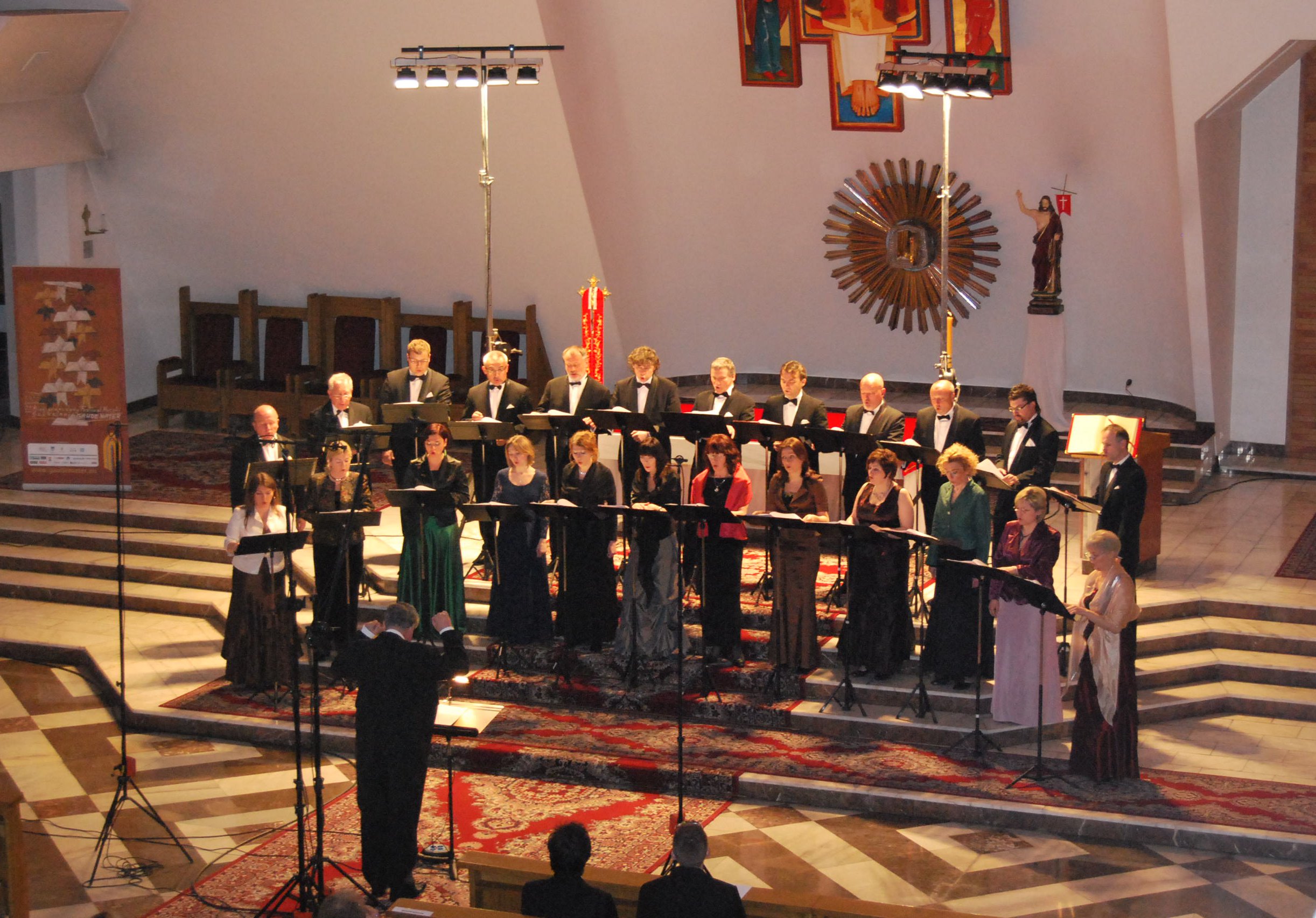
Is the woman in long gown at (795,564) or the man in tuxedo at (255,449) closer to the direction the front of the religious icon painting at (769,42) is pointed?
the woman in long gown

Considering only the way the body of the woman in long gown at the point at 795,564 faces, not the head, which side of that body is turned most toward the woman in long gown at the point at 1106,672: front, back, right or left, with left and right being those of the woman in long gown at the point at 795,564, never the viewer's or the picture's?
left

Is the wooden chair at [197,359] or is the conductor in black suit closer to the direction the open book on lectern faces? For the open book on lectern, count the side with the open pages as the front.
the conductor in black suit

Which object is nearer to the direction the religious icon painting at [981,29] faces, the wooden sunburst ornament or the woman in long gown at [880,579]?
the woman in long gown

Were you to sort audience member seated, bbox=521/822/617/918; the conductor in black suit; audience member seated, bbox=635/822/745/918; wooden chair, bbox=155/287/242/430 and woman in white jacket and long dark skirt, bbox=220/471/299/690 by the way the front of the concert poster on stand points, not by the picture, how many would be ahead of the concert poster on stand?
4

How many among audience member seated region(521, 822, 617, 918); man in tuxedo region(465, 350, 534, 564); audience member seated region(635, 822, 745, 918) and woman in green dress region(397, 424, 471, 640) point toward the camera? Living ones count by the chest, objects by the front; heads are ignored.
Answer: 2

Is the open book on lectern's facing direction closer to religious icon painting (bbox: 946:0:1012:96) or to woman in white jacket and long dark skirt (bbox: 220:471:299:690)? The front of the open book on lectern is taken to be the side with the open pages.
the woman in white jacket and long dark skirt

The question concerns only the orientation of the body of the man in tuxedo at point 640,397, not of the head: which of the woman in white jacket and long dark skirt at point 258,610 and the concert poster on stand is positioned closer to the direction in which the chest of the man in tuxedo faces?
the woman in white jacket and long dark skirt

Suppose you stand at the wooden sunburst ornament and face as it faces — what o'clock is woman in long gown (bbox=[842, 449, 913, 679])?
The woman in long gown is roughly at 12 o'clock from the wooden sunburst ornament.
